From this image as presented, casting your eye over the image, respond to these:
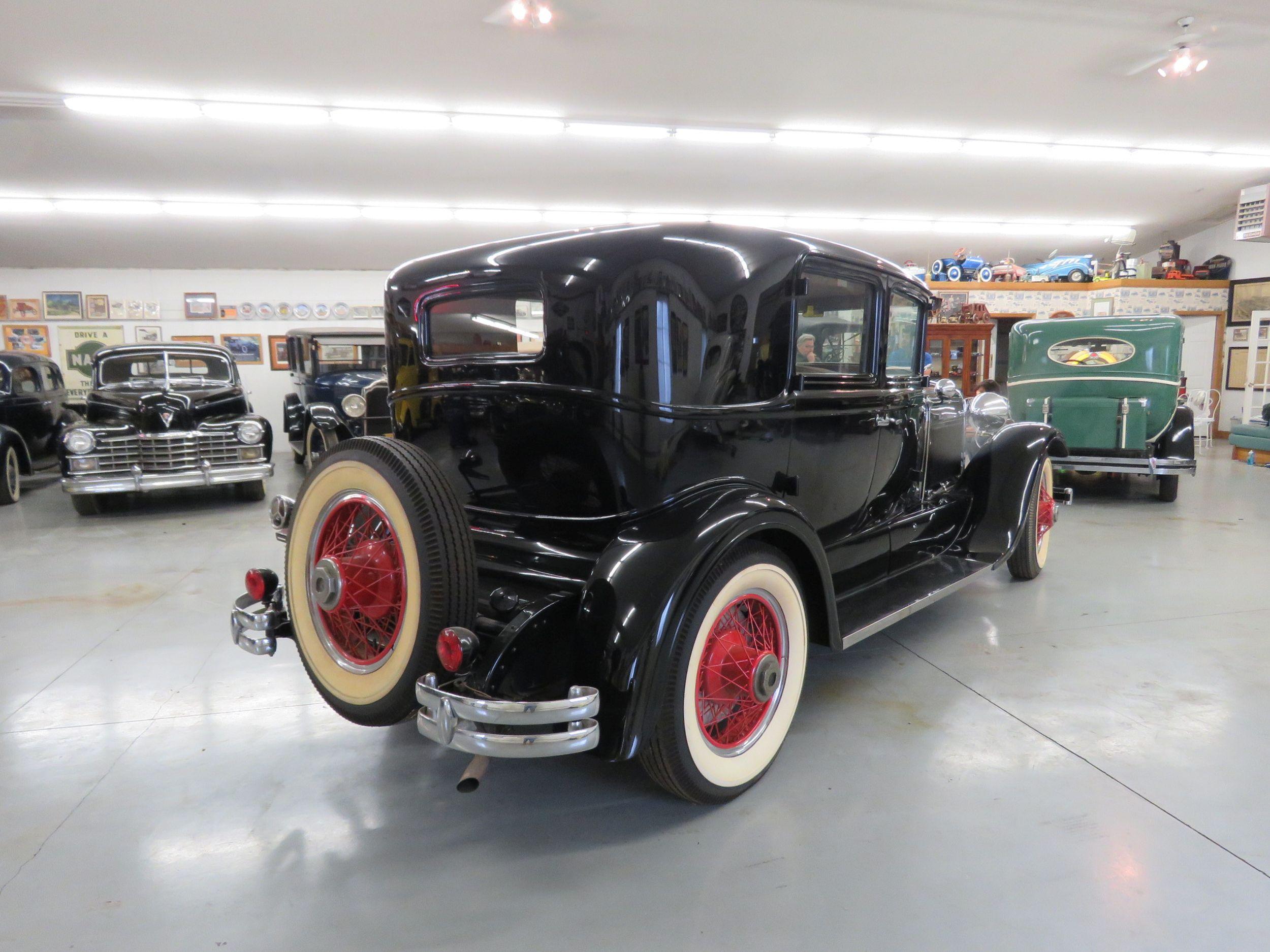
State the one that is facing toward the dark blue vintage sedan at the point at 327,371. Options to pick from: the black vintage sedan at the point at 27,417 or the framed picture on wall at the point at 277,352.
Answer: the framed picture on wall

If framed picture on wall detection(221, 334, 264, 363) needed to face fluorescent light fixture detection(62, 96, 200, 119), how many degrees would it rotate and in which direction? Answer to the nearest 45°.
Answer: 0° — it already faces it

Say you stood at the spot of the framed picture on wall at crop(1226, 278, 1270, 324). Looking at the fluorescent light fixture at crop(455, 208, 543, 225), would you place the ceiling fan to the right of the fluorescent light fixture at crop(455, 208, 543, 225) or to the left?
left

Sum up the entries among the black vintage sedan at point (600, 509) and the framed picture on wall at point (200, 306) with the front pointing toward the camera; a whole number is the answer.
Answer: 1

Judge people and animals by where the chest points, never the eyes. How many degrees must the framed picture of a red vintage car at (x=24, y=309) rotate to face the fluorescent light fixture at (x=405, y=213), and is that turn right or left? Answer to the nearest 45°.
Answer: approximately 45° to its left

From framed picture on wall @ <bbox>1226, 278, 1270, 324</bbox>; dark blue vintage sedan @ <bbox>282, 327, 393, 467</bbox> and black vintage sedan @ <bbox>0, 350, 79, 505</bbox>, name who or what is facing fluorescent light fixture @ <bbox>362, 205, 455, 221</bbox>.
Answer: the framed picture on wall

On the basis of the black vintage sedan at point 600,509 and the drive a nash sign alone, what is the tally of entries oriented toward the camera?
1

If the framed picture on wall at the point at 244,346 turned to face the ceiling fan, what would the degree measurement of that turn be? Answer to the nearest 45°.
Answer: approximately 45° to its left

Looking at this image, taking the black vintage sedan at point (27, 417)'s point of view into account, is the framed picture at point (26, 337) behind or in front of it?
behind

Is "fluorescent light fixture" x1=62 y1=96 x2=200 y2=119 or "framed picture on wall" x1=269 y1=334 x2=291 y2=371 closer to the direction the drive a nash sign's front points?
the fluorescent light fixture

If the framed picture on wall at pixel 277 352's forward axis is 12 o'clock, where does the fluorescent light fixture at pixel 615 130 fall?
The fluorescent light fixture is roughly at 11 o'clock from the framed picture on wall.

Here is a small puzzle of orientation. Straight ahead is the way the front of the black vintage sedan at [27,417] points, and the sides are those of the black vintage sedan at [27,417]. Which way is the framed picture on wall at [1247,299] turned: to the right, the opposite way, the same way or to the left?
to the right
